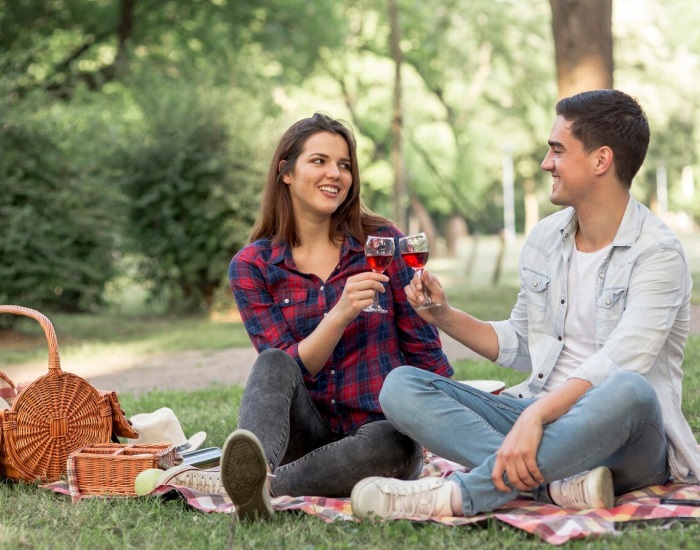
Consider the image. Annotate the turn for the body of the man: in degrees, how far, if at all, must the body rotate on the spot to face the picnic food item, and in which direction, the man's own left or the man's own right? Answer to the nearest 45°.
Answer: approximately 45° to the man's own right

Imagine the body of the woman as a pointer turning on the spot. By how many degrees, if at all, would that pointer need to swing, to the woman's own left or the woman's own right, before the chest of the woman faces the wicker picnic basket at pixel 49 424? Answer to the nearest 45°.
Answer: approximately 90° to the woman's own right

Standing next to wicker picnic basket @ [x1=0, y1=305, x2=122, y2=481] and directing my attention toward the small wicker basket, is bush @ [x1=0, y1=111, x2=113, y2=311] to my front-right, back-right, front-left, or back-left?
back-left

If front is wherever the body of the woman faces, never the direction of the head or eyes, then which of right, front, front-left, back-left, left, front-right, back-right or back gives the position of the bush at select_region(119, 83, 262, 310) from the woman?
back

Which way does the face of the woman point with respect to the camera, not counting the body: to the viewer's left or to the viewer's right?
to the viewer's right

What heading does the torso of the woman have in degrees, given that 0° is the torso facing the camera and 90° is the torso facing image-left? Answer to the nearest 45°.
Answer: approximately 0°

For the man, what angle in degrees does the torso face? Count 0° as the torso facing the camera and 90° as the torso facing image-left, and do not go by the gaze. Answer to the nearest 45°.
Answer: approximately 45°

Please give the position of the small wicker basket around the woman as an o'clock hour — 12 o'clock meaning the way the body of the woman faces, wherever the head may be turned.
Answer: The small wicker basket is roughly at 3 o'clock from the woman.

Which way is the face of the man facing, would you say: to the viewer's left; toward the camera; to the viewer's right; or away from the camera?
to the viewer's left

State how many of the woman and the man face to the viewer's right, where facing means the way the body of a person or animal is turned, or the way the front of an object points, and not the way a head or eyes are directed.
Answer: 0

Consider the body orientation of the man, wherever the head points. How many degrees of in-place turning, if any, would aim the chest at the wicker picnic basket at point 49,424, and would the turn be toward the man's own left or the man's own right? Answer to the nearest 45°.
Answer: approximately 45° to the man's own right
